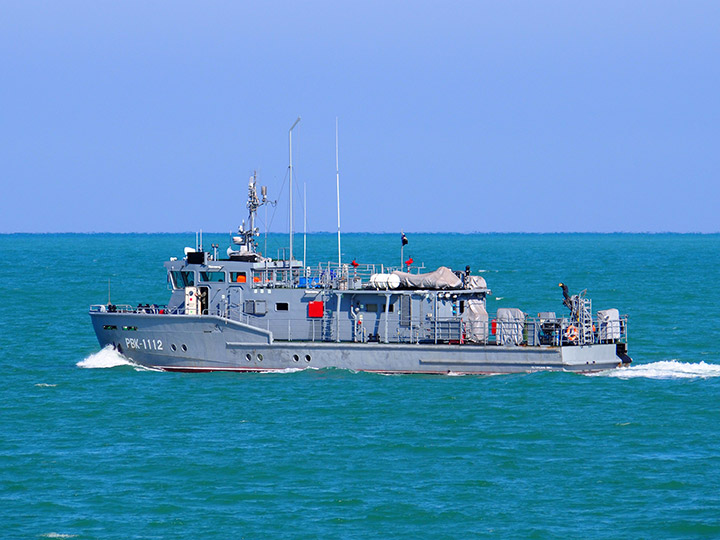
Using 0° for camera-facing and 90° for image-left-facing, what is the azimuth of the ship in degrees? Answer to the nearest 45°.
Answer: approximately 90°
